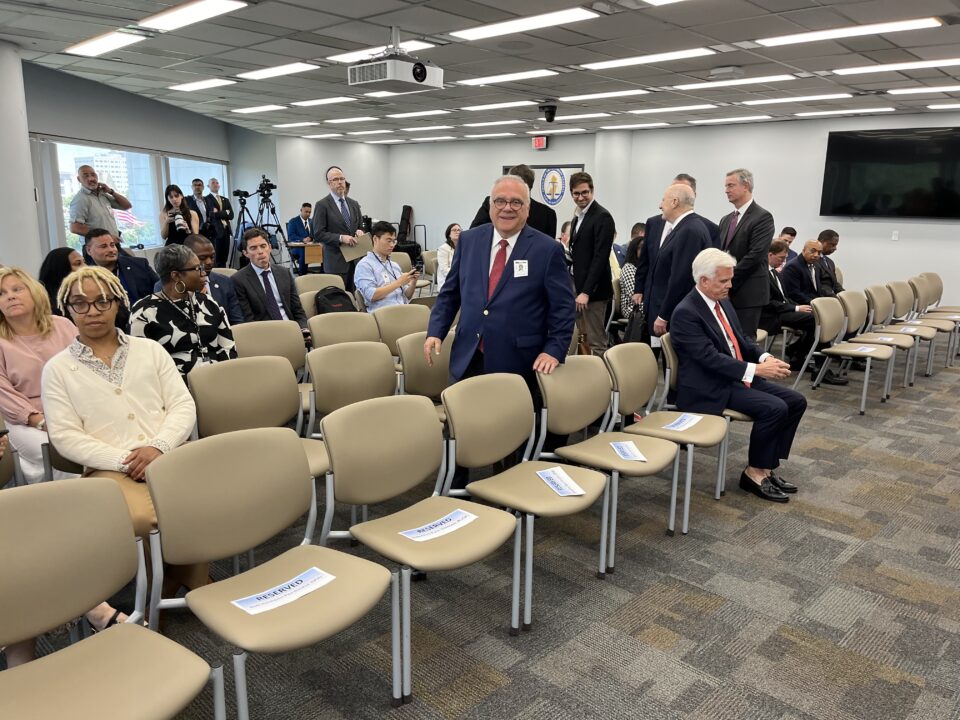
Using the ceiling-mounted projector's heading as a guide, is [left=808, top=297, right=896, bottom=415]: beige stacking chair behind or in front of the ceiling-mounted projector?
in front

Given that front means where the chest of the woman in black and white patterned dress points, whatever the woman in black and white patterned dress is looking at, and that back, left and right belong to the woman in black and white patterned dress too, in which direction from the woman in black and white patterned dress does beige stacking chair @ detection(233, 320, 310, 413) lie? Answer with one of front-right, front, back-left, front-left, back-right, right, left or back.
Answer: left

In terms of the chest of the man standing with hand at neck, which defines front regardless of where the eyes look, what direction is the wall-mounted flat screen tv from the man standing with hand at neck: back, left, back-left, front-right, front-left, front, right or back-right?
front-left

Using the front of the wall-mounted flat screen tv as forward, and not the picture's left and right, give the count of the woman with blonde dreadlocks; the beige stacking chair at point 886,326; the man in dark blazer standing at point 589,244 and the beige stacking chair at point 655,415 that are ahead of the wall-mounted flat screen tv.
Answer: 4

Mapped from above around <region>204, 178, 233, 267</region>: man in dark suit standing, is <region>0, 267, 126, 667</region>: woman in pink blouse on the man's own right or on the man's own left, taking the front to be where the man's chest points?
on the man's own right

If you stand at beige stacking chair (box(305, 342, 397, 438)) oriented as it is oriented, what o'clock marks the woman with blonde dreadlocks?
The woman with blonde dreadlocks is roughly at 3 o'clock from the beige stacking chair.

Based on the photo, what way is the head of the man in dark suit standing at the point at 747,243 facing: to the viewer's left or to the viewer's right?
to the viewer's left

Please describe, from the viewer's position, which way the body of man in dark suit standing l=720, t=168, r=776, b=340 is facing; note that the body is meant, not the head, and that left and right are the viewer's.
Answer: facing the viewer and to the left of the viewer

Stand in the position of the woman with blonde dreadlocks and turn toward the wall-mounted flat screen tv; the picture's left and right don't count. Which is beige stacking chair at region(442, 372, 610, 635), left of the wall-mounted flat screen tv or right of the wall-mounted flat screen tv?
right
